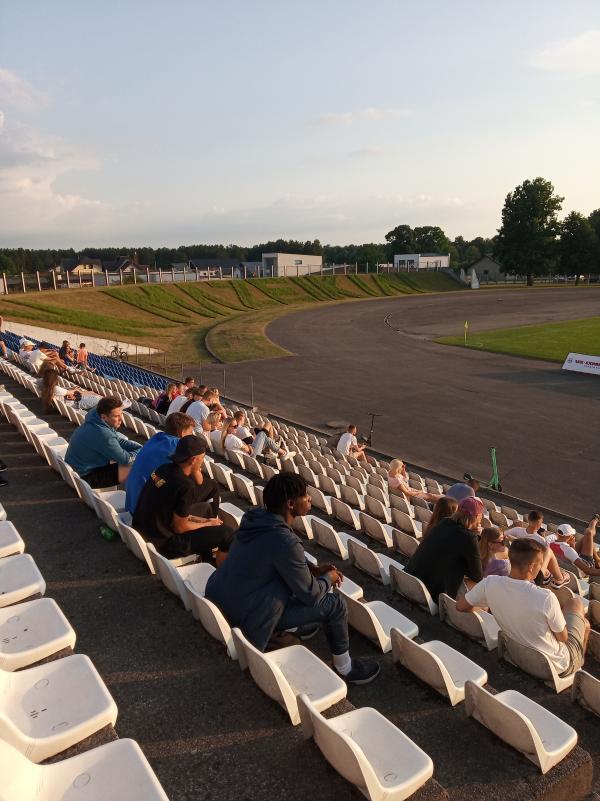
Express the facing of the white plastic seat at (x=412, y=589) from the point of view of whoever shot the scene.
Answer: facing away from the viewer and to the right of the viewer

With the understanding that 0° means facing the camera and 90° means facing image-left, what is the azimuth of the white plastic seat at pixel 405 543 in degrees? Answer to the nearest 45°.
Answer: approximately 225°

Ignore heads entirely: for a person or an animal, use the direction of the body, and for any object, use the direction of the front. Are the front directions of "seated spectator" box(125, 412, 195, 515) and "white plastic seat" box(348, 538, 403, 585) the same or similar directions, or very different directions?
same or similar directions

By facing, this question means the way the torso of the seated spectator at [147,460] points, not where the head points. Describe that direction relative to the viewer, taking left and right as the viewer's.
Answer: facing to the right of the viewer

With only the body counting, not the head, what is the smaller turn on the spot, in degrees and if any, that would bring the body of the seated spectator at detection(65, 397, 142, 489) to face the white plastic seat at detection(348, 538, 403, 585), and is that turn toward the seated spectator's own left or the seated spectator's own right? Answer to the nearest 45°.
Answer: approximately 45° to the seated spectator's own right

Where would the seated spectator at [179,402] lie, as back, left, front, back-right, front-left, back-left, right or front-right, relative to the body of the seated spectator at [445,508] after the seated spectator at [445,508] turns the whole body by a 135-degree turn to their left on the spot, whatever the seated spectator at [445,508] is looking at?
front-right

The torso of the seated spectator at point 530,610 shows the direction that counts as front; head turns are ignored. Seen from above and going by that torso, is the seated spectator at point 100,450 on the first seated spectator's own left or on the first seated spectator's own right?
on the first seated spectator's own left

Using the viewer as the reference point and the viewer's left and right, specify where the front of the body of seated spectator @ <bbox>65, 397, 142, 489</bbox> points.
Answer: facing to the right of the viewer

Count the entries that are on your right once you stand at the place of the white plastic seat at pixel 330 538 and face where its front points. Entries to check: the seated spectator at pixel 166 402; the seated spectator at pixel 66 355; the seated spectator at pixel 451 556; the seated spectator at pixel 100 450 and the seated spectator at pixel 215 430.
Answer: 1

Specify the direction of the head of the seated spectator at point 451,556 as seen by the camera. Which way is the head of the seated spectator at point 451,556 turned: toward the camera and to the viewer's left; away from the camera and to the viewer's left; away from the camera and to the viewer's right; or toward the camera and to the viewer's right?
away from the camera and to the viewer's right

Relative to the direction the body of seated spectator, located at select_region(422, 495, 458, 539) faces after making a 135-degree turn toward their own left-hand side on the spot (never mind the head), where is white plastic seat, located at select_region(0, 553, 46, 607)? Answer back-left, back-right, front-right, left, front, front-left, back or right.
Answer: front-left

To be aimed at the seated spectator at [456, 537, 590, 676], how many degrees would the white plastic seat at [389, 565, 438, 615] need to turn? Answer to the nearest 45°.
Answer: approximately 90° to its right

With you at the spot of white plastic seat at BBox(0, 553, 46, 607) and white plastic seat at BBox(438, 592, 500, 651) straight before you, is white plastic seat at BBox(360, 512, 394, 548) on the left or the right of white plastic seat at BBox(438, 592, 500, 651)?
left

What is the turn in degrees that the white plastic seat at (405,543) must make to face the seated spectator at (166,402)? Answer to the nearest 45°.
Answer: approximately 90° to its left

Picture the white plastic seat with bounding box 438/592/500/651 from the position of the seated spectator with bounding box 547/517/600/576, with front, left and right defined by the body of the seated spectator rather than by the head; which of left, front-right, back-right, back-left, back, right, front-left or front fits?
back-right

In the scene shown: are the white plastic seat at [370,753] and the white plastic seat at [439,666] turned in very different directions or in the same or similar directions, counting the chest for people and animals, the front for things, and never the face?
same or similar directions

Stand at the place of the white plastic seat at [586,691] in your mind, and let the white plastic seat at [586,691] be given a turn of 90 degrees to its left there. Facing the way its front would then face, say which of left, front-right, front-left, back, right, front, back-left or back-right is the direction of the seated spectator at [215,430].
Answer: front
